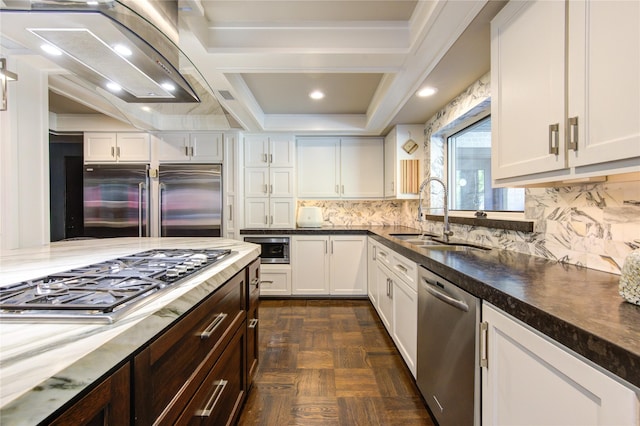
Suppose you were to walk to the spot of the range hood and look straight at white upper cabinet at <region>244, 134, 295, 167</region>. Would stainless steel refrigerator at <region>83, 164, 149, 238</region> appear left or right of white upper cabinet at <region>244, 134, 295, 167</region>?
left

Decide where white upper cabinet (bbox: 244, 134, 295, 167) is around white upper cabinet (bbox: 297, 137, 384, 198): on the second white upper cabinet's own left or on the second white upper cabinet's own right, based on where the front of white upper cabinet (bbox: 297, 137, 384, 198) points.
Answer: on the second white upper cabinet's own right

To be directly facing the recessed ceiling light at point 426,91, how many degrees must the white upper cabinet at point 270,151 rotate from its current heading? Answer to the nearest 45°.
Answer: approximately 45° to its left

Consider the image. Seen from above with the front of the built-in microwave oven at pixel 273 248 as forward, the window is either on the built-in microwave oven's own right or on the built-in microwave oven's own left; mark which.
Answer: on the built-in microwave oven's own left

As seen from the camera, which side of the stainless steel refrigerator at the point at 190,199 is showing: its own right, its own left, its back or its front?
front

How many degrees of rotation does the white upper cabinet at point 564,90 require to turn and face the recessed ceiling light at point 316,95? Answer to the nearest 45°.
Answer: approximately 90° to its right

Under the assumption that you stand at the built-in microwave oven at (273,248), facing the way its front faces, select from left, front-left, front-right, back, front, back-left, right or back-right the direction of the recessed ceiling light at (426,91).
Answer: front-left

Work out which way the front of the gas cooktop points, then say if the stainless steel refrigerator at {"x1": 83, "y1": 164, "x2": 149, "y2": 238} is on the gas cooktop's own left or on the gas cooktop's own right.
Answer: on the gas cooktop's own left

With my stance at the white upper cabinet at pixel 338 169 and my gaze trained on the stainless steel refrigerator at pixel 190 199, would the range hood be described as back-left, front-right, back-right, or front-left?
front-left

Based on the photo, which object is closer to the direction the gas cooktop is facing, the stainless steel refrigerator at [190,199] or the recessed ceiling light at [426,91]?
the recessed ceiling light

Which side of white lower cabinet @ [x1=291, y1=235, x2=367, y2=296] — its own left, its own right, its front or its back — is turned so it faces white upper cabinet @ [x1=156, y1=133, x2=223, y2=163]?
right

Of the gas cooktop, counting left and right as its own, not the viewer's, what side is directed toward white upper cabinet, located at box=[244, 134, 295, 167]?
left

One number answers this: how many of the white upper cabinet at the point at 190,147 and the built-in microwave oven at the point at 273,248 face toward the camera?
2

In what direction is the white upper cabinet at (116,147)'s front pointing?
toward the camera

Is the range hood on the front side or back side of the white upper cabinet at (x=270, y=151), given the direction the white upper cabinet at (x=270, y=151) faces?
on the front side

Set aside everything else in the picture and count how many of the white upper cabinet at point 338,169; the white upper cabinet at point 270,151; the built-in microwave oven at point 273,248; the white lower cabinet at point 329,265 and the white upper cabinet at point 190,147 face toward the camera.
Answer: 5

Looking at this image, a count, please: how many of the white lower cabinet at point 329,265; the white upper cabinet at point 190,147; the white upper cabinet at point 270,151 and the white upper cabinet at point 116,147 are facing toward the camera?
4

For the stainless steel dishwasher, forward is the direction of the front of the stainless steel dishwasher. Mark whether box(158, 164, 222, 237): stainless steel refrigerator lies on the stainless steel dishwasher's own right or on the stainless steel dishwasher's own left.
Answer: on the stainless steel dishwasher's own right

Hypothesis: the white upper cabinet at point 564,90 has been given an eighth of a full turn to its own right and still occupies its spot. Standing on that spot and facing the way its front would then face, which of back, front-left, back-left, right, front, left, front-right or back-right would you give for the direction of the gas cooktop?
front-left

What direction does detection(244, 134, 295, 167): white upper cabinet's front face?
toward the camera

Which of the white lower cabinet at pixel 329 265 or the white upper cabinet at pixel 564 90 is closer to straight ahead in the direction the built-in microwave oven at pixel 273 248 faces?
the white upper cabinet
